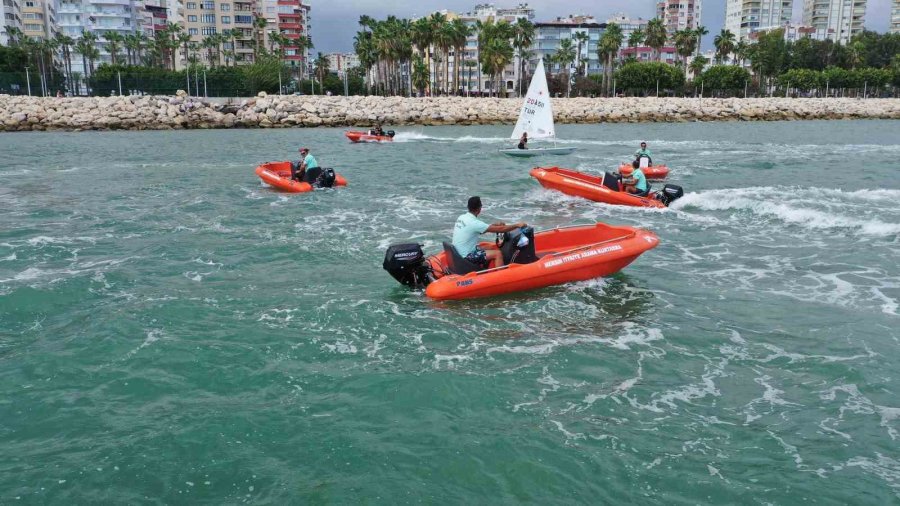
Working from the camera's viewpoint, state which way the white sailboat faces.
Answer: facing to the right of the viewer

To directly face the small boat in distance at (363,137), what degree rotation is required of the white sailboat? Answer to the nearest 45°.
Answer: approximately 135° to its left

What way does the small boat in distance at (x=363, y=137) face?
to the viewer's left

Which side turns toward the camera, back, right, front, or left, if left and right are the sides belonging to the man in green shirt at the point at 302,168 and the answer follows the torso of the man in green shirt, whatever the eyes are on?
left

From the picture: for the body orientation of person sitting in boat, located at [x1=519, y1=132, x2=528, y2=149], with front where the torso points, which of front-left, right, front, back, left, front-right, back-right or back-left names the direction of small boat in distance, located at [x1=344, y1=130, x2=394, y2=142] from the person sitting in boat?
back-left

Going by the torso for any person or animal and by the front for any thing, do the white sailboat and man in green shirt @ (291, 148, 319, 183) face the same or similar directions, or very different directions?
very different directions

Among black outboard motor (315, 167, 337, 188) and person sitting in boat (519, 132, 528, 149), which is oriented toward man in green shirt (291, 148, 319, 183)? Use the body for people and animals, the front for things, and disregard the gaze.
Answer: the black outboard motor

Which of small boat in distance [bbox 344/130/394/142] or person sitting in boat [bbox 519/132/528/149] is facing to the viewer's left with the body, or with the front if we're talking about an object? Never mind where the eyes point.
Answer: the small boat in distance

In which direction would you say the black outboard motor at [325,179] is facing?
to the viewer's left

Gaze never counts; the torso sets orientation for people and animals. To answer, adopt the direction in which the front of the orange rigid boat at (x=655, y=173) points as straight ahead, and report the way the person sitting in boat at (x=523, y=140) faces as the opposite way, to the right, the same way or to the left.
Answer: the opposite way
